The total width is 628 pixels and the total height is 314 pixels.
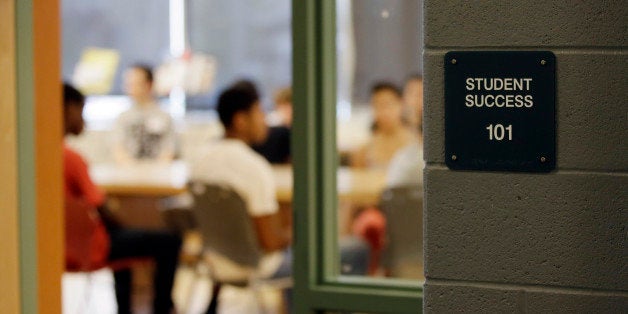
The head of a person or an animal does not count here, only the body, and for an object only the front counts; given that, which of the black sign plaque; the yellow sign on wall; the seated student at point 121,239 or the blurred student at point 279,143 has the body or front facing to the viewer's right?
the seated student

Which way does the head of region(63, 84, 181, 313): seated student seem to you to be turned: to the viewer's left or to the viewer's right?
to the viewer's right

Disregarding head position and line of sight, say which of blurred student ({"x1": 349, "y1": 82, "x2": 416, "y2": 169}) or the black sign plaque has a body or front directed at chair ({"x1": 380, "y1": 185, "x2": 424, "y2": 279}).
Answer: the blurred student
